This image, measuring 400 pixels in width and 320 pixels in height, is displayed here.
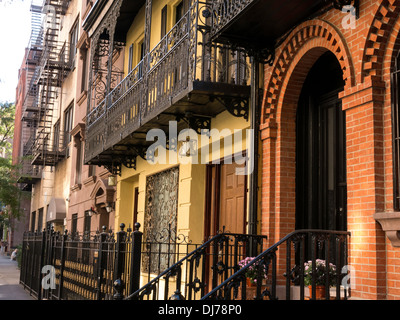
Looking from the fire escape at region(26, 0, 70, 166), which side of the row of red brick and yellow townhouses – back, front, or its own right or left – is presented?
right

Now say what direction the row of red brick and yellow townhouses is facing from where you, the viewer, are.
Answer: facing the viewer and to the left of the viewer

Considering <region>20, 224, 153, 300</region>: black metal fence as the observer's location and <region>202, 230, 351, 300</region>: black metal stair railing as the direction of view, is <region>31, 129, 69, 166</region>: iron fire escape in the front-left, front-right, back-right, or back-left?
back-left
